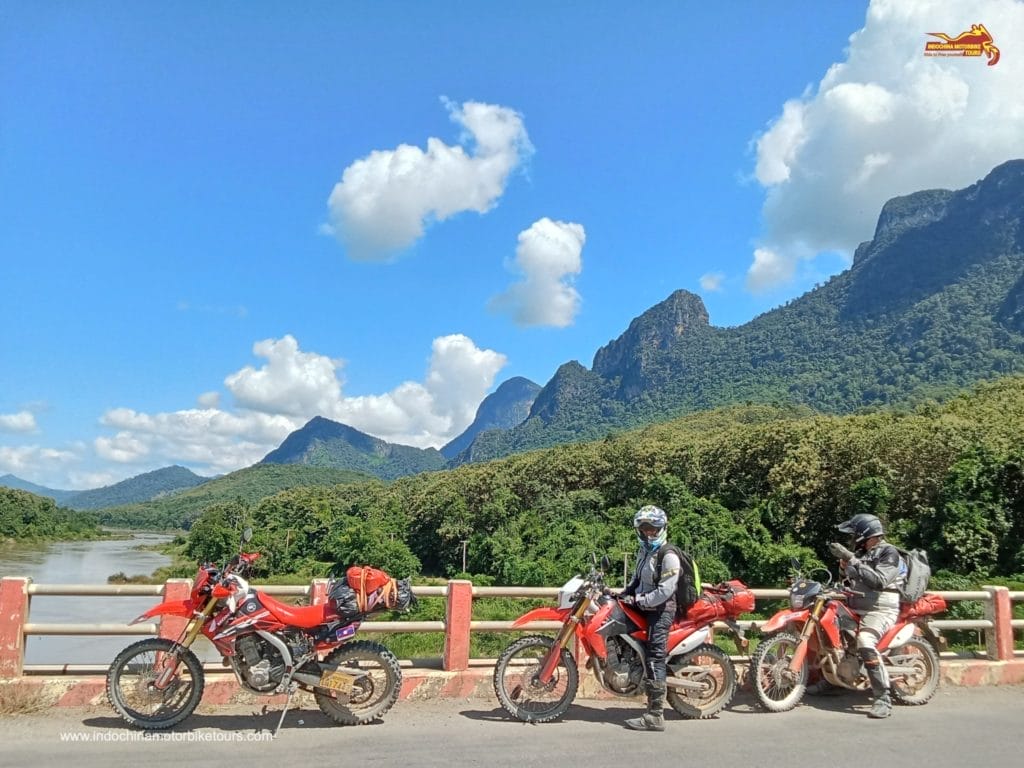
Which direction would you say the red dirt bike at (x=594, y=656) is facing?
to the viewer's left

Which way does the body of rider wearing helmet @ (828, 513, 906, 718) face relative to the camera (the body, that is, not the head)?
to the viewer's left

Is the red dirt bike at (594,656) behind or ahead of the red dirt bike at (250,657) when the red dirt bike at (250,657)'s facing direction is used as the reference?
behind

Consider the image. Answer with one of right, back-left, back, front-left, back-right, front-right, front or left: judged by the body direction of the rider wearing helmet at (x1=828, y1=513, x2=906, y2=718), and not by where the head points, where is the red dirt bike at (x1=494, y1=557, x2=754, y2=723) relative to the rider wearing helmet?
front-left

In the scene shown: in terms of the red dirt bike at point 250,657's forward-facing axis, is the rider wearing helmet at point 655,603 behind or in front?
behind

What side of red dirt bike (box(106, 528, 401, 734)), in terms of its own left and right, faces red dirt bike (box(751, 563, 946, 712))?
back

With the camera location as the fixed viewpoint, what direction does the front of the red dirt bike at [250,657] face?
facing to the left of the viewer

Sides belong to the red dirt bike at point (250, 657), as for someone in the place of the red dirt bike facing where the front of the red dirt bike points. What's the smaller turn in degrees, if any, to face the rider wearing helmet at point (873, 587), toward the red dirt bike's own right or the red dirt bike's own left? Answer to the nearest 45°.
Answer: approximately 180°

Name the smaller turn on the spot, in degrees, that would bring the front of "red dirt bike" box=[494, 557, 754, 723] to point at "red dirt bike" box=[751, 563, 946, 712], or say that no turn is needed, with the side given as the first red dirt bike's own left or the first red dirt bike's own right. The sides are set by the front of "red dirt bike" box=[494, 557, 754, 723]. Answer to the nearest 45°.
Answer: approximately 135° to the first red dirt bike's own right
